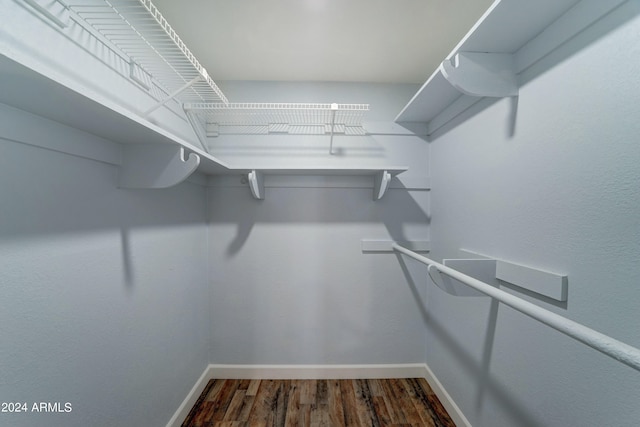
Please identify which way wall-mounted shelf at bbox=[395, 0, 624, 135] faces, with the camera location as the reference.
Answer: facing to the left of the viewer

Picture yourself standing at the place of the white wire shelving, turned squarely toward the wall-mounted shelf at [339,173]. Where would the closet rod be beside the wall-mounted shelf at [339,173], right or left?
right

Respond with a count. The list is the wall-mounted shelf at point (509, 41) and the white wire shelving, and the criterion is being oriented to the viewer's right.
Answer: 1

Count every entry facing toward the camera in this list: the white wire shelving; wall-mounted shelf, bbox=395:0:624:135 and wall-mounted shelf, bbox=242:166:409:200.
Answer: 1

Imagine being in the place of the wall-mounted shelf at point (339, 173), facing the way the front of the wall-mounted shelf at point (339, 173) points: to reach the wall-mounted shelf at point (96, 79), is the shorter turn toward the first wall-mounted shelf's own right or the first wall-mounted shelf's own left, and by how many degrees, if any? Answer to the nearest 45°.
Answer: approximately 45° to the first wall-mounted shelf's own right

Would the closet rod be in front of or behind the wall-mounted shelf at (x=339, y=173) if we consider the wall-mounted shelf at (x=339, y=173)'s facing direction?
in front

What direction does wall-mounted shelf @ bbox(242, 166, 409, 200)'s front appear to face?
toward the camera

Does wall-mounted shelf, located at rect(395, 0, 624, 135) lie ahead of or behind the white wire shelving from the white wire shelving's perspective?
ahead

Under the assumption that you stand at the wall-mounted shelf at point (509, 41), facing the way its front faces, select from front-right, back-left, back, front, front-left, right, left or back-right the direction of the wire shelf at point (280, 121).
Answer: front

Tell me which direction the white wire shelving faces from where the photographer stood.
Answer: facing to the right of the viewer
